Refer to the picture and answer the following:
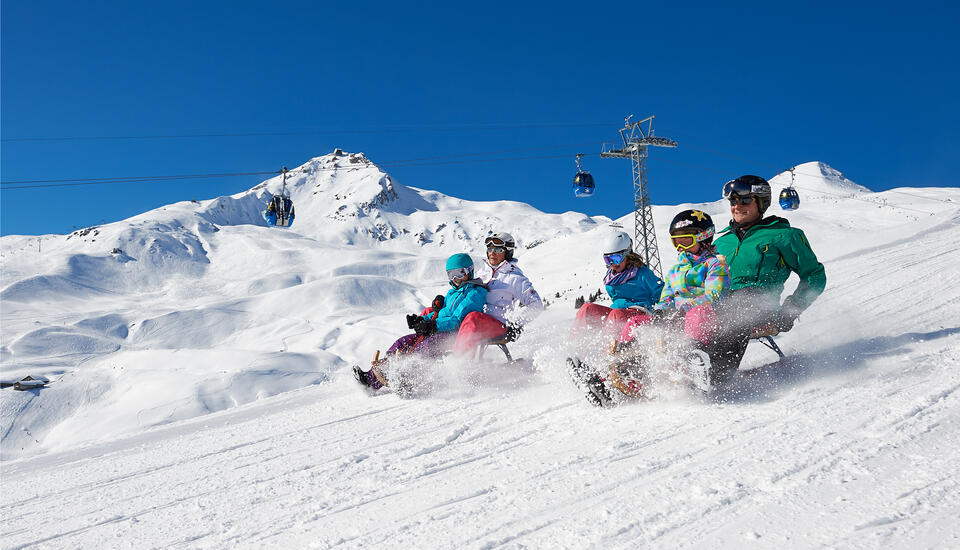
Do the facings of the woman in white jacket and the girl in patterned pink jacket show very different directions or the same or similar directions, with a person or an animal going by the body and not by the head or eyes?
same or similar directions

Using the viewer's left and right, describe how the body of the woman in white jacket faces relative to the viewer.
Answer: facing the viewer and to the left of the viewer

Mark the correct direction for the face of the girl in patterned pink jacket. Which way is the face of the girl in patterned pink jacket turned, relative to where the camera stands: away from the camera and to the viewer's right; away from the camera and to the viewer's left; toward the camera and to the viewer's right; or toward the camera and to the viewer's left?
toward the camera and to the viewer's left

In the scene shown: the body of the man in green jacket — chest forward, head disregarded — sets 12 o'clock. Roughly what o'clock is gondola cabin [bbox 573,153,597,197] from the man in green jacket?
The gondola cabin is roughly at 4 o'clock from the man in green jacket.

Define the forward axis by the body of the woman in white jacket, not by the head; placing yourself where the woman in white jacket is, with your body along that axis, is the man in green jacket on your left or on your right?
on your left

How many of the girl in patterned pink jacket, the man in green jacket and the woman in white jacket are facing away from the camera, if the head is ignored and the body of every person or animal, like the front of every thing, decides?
0

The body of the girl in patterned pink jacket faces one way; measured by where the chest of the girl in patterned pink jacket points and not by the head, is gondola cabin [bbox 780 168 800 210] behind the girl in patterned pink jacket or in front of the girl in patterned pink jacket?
behind

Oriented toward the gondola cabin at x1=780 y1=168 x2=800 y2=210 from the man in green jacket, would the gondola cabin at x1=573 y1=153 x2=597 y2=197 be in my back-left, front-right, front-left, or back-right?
front-left

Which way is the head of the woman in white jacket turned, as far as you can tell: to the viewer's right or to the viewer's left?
to the viewer's left

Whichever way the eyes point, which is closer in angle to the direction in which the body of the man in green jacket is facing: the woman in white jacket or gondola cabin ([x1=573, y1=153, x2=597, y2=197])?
the woman in white jacket
